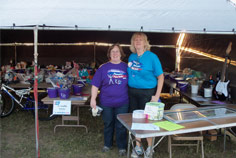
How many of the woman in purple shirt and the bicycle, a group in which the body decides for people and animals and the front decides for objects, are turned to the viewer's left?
1

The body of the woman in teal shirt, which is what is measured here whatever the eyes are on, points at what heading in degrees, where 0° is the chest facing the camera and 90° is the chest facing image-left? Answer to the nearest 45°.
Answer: approximately 45°

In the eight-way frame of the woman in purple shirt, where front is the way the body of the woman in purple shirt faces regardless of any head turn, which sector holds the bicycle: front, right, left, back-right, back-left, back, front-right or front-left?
back-right

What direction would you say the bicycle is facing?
to the viewer's left

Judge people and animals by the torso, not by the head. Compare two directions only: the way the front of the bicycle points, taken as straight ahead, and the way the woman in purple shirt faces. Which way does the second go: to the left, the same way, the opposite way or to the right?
to the left
